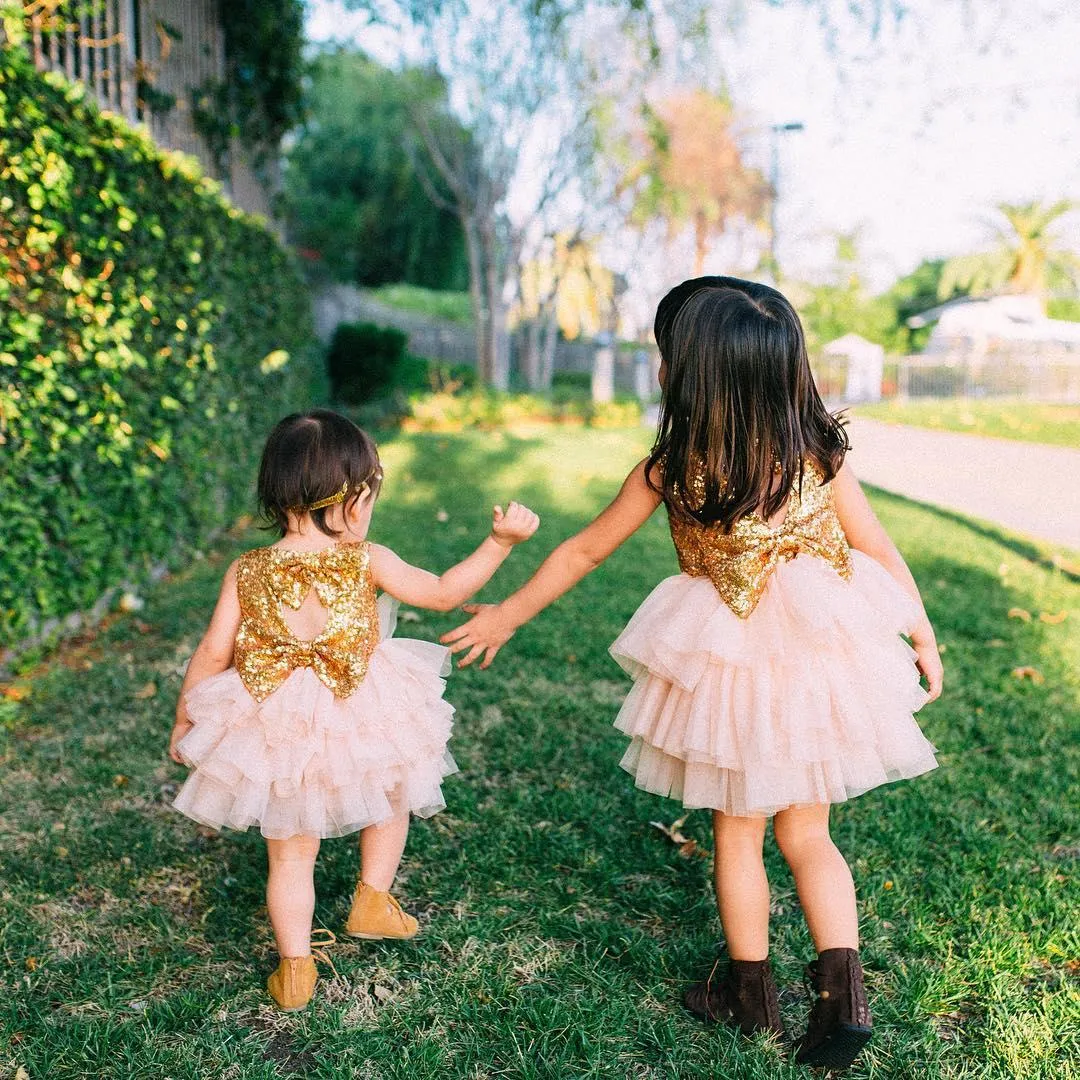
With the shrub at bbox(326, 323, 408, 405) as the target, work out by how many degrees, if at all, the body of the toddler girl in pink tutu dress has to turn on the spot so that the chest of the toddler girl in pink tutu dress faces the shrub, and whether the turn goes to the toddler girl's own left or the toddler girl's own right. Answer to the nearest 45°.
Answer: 0° — they already face it

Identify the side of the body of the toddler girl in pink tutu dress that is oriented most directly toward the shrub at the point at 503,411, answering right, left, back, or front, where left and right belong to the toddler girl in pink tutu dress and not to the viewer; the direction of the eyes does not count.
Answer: front

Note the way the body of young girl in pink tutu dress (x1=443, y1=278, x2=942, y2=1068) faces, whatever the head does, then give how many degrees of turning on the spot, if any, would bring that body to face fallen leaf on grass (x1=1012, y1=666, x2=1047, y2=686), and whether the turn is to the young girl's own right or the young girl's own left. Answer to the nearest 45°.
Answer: approximately 45° to the young girl's own right

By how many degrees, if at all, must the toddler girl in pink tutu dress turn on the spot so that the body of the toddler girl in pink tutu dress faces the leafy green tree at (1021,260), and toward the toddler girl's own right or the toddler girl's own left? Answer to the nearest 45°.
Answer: approximately 45° to the toddler girl's own right

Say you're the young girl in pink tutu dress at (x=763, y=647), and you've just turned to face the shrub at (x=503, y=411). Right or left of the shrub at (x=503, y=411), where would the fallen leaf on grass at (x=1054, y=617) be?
right

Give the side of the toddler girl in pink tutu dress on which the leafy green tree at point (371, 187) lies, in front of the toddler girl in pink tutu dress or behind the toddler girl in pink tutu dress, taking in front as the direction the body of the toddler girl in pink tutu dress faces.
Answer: in front

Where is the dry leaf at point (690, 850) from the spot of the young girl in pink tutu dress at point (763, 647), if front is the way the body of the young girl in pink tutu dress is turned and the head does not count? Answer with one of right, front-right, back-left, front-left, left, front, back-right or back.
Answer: front

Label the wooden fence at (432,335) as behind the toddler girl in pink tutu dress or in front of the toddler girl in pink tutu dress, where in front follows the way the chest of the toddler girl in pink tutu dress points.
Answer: in front

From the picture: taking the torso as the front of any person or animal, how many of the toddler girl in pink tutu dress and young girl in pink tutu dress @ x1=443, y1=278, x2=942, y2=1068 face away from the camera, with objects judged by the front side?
2

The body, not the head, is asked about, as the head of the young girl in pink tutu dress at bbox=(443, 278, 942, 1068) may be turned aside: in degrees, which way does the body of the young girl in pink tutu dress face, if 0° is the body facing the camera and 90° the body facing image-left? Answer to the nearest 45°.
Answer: approximately 180°

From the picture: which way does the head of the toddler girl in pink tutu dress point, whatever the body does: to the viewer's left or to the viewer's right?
to the viewer's right

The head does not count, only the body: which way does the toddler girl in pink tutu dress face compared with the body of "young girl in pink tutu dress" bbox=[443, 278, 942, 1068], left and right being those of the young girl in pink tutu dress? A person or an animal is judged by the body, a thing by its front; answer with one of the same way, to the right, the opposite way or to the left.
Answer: the same way

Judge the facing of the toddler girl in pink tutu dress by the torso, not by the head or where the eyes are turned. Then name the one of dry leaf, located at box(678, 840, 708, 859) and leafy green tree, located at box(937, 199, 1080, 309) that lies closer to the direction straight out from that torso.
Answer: the leafy green tree

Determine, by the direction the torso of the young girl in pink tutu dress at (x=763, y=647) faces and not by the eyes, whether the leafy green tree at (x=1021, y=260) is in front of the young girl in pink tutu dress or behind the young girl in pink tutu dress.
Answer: in front

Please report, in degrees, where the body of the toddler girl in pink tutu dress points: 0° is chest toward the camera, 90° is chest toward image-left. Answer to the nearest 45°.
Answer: approximately 180°
